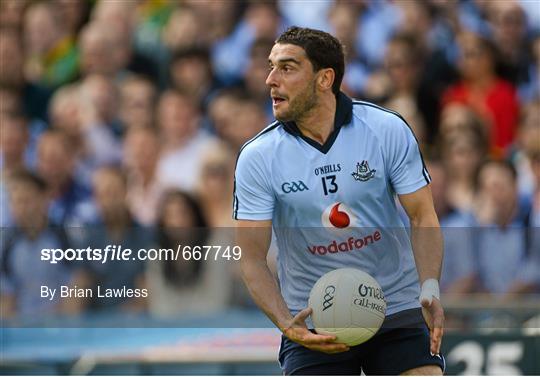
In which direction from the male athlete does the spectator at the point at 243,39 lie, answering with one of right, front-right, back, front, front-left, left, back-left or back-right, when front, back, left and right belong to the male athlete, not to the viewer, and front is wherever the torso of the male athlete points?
back

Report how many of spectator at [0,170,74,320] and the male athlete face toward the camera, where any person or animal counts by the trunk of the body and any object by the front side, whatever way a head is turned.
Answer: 2

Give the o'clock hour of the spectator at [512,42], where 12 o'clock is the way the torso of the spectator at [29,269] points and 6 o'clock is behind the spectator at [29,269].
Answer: the spectator at [512,42] is roughly at 9 o'clock from the spectator at [29,269].

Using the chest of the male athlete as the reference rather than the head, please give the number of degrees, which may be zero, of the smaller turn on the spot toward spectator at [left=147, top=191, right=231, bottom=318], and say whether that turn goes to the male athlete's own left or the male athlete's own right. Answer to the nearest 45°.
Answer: approximately 180°
